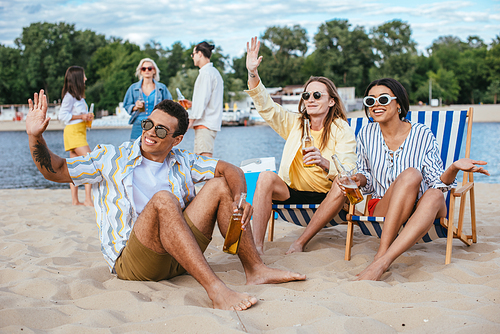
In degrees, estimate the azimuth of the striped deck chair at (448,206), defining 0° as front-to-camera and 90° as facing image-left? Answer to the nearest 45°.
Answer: approximately 45°

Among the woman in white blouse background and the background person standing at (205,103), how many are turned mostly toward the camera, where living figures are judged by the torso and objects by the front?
0

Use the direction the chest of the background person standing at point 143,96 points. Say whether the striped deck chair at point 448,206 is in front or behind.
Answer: in front

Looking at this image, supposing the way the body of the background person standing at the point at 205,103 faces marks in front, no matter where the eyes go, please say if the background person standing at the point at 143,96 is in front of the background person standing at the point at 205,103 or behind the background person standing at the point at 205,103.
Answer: in front

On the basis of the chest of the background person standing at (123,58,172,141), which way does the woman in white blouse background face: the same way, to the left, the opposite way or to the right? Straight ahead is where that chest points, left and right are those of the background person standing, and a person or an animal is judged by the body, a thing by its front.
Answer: to the left

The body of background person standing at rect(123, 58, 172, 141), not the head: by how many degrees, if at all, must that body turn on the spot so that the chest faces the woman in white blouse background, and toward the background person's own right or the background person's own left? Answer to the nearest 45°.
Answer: approximately 135° to the background person's own right

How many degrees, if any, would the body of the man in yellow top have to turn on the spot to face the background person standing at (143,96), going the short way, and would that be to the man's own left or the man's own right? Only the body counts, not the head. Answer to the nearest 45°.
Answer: approximately 90° to the man's own right

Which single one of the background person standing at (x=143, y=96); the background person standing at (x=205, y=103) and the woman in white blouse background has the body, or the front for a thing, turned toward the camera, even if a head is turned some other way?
the background person standing at (x=143, y=96)

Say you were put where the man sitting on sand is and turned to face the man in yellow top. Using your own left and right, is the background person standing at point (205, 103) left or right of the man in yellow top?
left

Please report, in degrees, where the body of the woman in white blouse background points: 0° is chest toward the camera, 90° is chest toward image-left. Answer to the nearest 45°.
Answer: approximately 270°

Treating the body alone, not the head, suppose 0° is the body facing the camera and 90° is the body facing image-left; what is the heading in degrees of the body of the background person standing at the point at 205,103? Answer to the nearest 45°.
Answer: approximately 90°

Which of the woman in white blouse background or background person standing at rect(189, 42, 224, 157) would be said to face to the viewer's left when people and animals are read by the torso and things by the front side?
the background person standing

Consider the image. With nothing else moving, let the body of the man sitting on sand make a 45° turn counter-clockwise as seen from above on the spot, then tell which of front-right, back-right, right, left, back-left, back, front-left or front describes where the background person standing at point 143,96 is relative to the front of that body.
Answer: left

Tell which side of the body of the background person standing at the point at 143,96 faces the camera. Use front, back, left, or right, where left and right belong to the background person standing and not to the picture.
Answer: front
